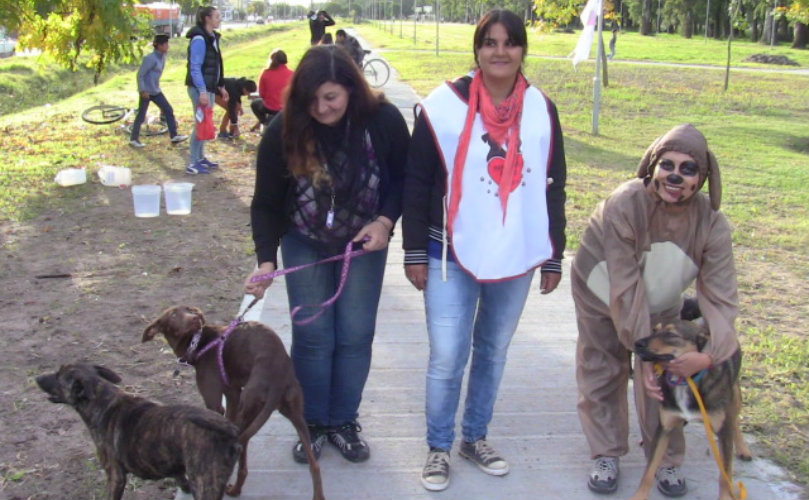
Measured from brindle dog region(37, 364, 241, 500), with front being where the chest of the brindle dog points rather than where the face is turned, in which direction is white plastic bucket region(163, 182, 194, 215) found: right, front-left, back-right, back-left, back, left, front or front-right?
right

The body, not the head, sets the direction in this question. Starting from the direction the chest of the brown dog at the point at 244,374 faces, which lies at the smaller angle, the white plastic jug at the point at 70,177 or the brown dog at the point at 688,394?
the white plastic jug

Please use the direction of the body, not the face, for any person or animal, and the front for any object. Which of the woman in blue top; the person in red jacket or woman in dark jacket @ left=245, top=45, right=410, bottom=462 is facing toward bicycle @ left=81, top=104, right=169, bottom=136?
the person in red jacket

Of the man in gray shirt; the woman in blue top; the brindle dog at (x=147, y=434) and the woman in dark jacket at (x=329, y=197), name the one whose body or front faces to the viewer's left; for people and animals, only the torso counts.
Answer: the brindle dog

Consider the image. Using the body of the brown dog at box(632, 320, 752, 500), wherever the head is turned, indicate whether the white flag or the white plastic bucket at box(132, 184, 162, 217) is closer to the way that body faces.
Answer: the white plastic bucket

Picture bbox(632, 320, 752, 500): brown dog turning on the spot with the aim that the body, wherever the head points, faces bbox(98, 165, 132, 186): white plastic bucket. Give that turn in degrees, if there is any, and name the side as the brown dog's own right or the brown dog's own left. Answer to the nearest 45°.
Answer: approximately 90° to the brown dog's own right

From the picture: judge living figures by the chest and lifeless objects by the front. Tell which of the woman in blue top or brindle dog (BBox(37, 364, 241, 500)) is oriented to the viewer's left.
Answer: the brindle dog

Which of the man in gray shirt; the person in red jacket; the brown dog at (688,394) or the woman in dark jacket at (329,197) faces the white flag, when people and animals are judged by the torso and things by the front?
the man in gray shirt

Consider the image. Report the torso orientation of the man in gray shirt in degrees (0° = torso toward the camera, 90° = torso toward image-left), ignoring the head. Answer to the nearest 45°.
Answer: approximately 270°

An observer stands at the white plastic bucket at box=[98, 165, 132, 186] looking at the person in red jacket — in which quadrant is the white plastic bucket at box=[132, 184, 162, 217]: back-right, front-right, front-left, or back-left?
back-right

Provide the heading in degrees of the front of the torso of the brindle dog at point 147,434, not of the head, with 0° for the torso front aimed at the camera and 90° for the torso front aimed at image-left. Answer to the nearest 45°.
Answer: approximately 90°
